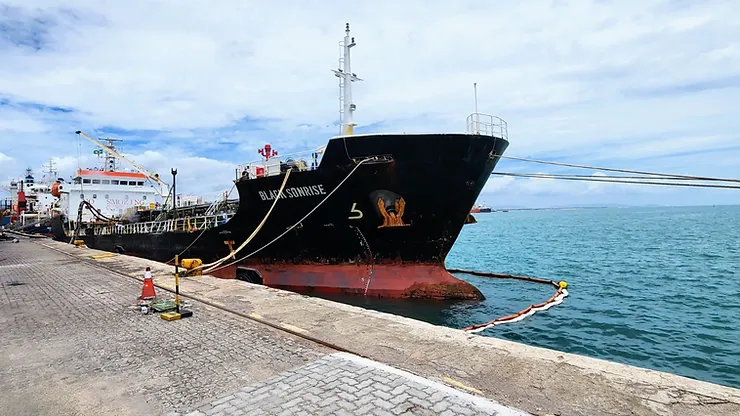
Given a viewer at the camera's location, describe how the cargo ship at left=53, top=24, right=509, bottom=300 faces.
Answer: facing the viewer and to the right of the viewer

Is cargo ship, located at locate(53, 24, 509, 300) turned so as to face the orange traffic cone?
no
